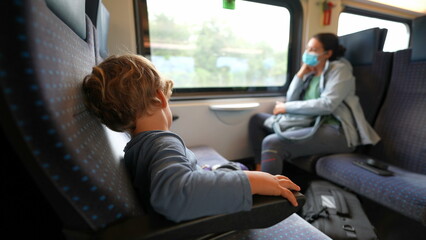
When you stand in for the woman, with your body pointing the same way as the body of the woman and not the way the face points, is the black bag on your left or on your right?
on your left

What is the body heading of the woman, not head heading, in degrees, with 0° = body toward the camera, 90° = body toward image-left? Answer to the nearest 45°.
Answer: approximately 45°

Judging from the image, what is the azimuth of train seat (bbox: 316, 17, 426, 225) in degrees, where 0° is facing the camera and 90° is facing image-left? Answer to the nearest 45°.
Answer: approximately 45°

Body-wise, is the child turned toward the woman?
yes

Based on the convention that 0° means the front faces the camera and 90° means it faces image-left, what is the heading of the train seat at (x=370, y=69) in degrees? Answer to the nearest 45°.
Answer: approximately 45°

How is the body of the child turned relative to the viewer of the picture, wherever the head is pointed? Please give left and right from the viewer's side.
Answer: facing away from the viewer and to the right of the viewer

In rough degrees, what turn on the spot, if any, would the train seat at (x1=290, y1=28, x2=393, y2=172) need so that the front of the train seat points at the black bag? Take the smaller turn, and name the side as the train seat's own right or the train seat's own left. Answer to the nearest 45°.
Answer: approximately 45° to the train seat's own left
